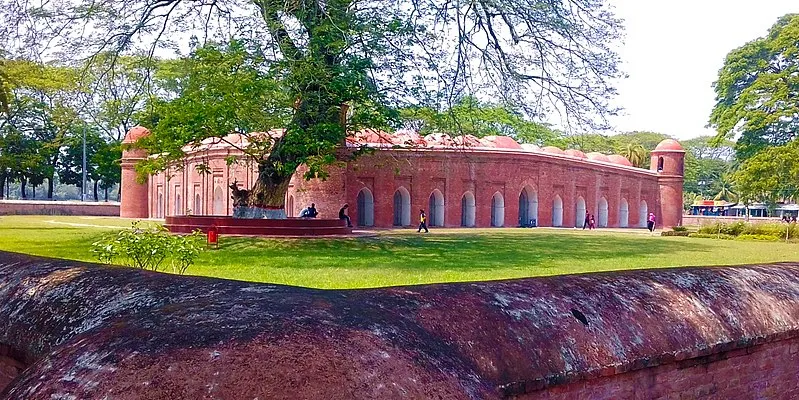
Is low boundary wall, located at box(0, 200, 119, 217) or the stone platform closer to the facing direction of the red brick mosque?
the stone platform

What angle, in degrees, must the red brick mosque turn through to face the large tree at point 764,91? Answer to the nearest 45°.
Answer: approximately 45° to its left

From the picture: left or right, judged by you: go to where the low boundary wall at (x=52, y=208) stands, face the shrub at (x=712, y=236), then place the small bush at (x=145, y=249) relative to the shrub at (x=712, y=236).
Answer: right

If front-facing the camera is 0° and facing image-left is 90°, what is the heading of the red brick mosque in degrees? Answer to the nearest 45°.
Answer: approximately 315°

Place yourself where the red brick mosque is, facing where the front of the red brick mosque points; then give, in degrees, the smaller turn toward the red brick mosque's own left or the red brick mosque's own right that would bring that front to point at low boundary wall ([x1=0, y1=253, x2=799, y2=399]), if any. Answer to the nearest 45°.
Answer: approximately 45° to the red brick mosque's own right

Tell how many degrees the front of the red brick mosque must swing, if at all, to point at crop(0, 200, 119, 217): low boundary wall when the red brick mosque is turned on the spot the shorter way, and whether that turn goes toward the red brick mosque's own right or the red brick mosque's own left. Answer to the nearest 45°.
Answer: approximately 135° to the red brick mosque's own right
